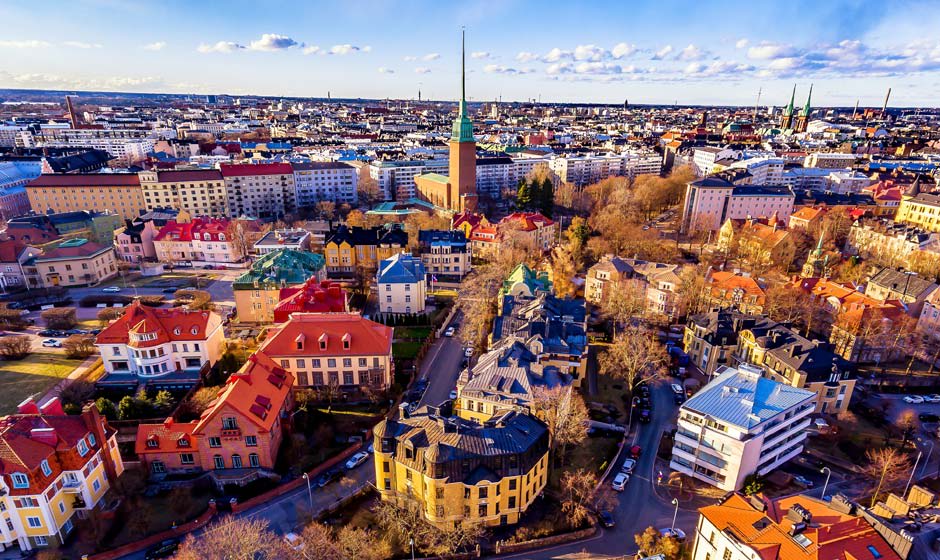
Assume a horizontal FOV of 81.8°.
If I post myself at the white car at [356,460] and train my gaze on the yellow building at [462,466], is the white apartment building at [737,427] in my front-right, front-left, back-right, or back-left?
front-left

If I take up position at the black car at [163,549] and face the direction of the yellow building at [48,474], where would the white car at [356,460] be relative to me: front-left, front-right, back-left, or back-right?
back-right

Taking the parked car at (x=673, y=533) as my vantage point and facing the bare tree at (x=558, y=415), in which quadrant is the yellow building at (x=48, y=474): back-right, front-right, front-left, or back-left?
front-left

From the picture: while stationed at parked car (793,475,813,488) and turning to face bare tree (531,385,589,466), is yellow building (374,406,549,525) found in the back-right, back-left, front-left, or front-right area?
front-left
